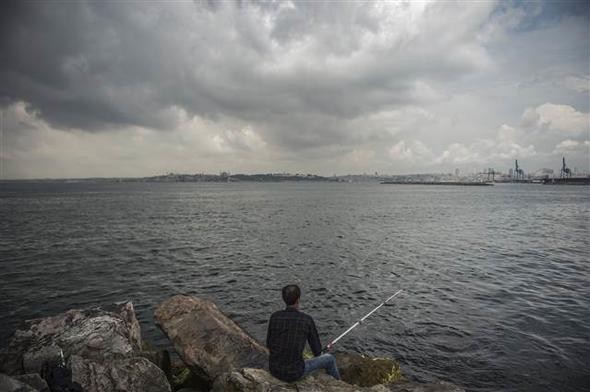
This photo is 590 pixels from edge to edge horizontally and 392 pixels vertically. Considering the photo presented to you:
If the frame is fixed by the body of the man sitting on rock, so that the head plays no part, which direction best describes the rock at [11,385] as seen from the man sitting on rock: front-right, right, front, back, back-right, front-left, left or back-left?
back-left

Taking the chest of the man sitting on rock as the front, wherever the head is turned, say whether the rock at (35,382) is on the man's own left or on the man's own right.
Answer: on the man's own left

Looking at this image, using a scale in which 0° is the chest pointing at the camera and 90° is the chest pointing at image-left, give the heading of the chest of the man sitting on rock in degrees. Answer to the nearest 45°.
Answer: approximately 225°

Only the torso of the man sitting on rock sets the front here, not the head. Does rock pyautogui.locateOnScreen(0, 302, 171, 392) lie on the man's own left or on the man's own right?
on the man's own left

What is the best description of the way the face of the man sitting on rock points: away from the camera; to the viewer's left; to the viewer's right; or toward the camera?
away from the camera

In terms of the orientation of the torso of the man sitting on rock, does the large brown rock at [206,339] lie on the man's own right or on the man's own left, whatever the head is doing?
on the man's own left
